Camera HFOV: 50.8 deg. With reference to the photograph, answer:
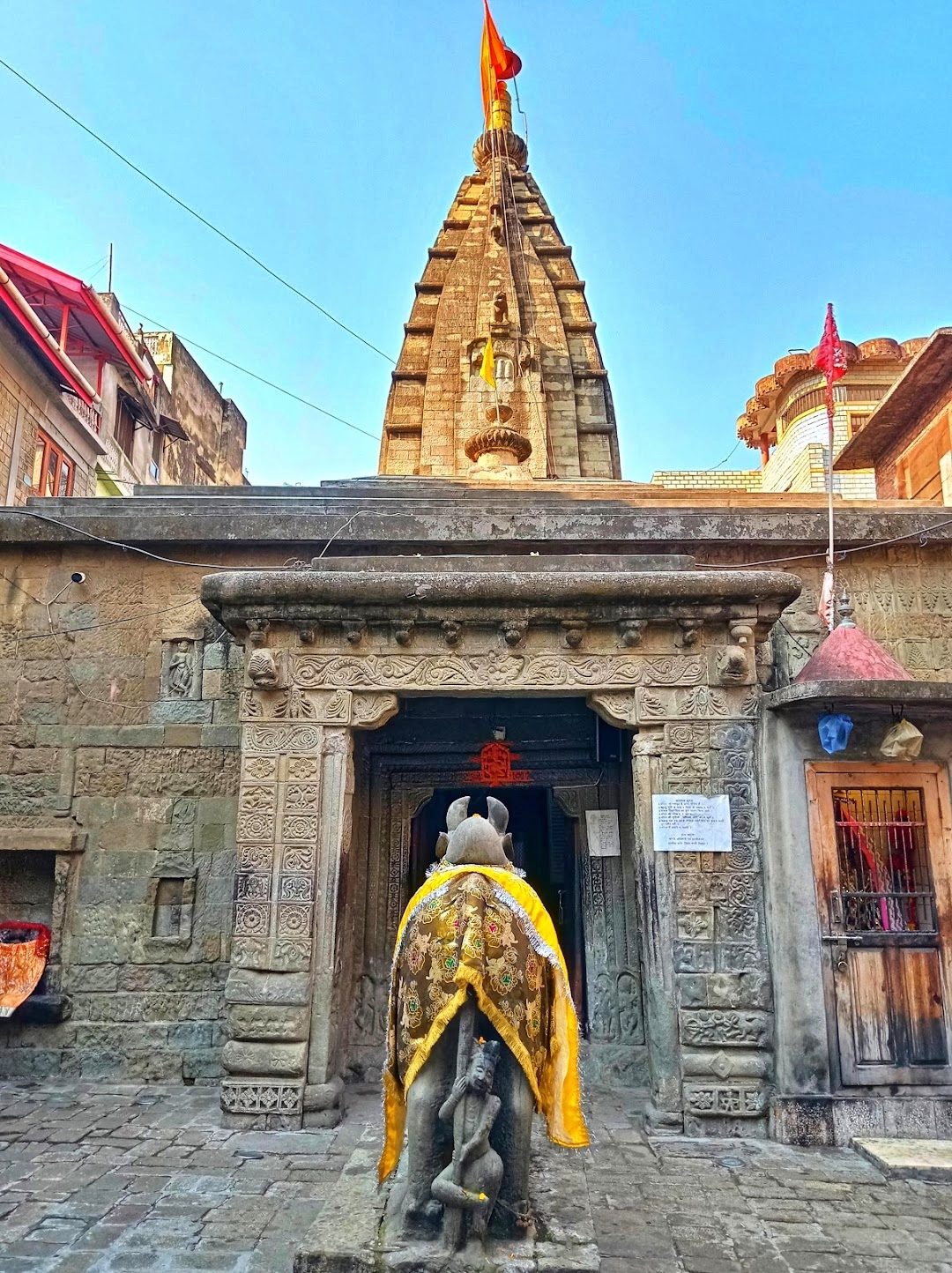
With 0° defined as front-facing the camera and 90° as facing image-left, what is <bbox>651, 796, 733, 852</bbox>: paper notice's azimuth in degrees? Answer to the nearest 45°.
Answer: approximately 0°

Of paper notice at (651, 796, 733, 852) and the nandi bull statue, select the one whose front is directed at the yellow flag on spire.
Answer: the nandi bull statue

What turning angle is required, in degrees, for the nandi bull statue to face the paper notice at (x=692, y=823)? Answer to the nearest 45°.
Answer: approximately 45° to its right

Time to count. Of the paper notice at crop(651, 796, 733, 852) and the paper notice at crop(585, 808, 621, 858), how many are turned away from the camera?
0

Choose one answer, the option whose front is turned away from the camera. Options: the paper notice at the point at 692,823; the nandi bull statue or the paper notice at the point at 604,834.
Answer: the nandi bull statue

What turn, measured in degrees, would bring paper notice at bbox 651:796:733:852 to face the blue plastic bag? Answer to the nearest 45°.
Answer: approximately 90° to its left

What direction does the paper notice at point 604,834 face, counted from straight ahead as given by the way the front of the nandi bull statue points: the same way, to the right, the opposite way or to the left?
the opposite way

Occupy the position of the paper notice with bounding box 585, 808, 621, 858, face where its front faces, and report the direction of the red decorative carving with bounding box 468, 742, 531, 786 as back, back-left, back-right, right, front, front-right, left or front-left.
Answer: right

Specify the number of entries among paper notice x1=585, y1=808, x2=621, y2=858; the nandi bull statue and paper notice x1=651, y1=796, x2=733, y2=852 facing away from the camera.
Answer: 1

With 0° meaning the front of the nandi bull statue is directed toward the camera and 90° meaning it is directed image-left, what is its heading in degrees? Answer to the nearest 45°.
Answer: approximately 180°
